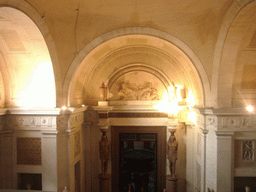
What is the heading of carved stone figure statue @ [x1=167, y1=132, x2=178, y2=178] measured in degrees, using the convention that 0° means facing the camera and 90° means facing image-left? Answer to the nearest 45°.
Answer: approximately 0°

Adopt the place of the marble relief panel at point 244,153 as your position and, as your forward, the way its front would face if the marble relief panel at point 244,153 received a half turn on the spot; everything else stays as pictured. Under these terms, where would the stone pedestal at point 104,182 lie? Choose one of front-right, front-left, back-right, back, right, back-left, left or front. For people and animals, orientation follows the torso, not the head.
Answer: left

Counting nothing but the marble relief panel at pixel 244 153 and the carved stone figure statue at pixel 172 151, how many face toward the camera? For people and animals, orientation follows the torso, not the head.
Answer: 2

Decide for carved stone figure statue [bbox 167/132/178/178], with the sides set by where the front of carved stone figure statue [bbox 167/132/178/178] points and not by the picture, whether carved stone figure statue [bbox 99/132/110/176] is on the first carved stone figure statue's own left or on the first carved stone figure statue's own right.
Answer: on the first carved stone figure statue's own right

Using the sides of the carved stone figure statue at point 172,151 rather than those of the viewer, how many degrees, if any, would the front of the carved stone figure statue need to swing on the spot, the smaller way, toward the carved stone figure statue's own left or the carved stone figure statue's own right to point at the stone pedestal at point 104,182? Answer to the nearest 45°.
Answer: approximately 90° to the carved stone figure statue's own right

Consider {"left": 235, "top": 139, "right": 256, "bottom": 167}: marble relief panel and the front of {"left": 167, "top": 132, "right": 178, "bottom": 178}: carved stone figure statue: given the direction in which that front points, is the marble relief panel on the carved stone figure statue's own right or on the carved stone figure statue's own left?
on the carved stone figure statue's own left

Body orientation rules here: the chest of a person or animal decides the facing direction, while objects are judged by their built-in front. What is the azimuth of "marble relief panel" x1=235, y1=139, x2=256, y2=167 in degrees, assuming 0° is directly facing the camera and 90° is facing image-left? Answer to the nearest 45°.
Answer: approximately 0°

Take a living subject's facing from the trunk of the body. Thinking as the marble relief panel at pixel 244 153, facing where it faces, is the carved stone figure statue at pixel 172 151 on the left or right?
on its right
